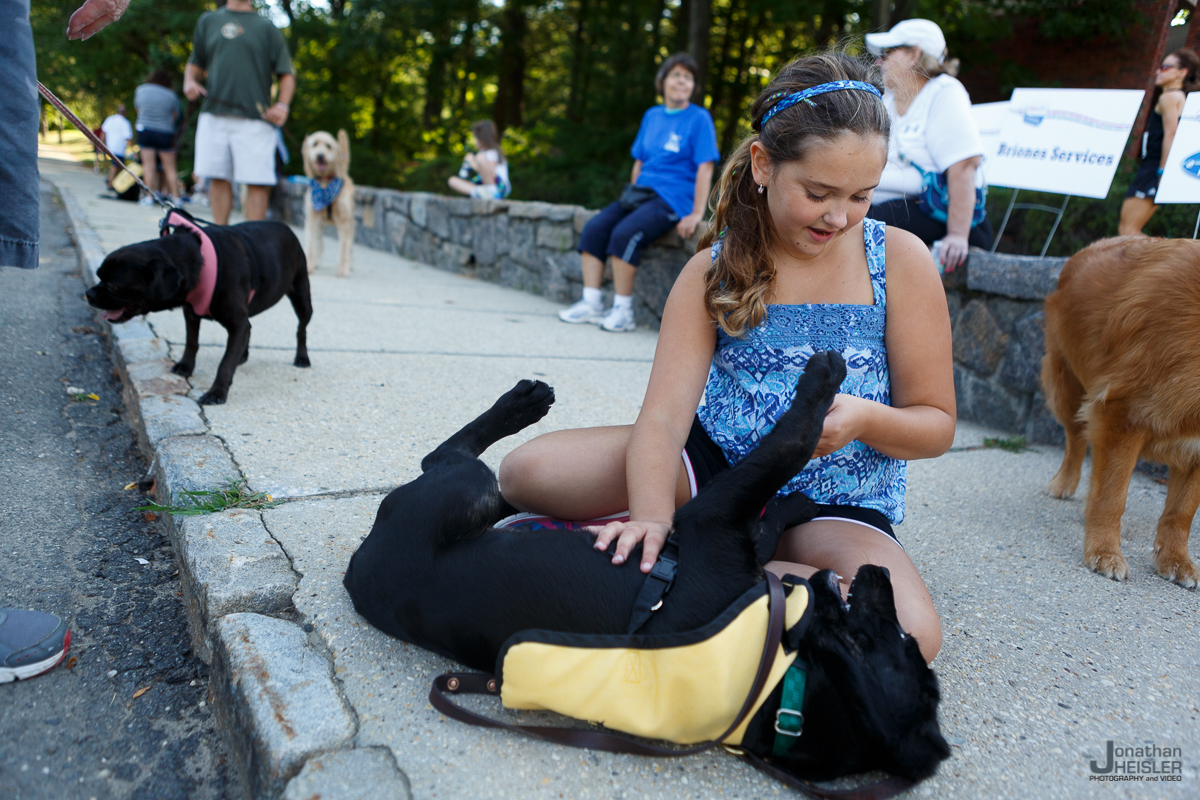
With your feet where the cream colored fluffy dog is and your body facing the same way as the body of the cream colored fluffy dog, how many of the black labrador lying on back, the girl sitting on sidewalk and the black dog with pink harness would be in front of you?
3

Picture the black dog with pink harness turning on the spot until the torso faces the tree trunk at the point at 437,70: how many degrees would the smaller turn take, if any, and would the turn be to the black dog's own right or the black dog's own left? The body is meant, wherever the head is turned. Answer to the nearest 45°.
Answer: approximately 135° to the black dog's own right

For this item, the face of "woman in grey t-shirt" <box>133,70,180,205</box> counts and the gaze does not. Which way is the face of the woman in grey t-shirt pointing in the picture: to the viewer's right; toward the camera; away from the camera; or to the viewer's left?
away from the camera

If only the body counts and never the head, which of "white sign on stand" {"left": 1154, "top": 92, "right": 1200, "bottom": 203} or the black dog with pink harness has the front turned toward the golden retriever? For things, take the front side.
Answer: the white sign on stand

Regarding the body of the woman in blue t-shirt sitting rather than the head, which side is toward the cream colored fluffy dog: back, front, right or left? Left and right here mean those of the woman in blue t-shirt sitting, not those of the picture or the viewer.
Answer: right

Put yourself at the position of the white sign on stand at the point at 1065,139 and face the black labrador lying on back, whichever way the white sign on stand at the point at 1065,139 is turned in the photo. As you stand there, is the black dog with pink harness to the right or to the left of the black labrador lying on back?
right

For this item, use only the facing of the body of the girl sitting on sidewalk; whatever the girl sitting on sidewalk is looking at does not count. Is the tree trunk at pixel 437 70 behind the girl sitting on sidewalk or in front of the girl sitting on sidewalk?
behind

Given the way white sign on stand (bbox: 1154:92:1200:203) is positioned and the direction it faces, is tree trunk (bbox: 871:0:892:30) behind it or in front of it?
behind

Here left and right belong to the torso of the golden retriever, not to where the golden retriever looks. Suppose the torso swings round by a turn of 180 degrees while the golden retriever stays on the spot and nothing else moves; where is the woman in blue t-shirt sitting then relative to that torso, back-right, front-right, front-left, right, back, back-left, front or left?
front

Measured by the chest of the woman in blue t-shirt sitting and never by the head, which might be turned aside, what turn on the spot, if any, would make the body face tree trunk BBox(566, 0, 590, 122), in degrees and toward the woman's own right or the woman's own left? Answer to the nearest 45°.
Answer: approximately 135° to the woman's own right

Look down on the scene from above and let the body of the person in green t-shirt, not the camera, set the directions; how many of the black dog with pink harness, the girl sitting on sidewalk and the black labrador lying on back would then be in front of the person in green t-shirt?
3
